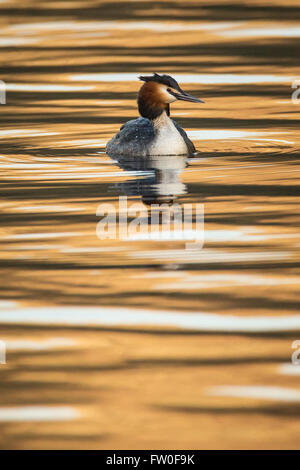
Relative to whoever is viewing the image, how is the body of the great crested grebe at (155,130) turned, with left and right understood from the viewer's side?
facing the viewer and to the right of the viewer
